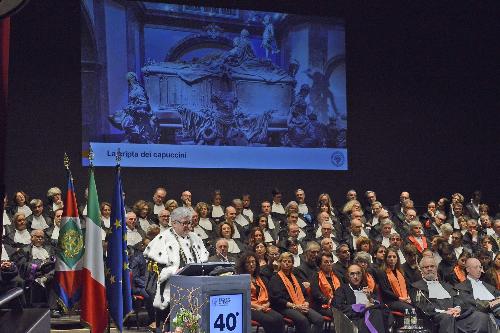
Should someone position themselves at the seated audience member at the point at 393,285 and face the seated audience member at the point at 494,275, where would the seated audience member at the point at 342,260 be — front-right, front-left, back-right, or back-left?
back-left

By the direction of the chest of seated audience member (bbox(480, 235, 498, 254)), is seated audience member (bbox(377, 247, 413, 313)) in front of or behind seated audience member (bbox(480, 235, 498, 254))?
in front

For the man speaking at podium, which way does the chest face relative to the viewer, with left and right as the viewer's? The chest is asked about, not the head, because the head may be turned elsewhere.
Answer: facing the viewer and to the right of the viewer

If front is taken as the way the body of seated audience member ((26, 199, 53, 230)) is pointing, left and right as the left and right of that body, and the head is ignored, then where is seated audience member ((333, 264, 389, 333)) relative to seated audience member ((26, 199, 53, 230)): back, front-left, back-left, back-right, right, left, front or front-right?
front-left

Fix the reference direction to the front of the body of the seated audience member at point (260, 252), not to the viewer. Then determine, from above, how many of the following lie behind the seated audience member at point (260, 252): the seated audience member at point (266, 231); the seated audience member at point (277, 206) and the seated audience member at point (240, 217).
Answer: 3

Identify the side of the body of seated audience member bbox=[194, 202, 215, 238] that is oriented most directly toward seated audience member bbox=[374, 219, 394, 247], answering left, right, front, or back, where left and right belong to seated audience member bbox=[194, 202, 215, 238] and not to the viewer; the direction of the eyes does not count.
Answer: left

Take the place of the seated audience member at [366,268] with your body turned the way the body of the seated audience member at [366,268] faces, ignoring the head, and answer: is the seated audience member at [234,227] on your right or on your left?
on your right

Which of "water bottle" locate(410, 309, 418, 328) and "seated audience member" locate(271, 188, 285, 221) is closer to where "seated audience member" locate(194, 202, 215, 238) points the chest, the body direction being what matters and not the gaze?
the water bottle

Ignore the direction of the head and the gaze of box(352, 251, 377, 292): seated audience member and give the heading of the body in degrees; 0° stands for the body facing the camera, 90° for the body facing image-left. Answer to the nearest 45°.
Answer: approximately 45°

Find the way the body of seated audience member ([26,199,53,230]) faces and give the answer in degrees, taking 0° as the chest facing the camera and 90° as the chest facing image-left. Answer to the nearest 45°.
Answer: approximately 0°
